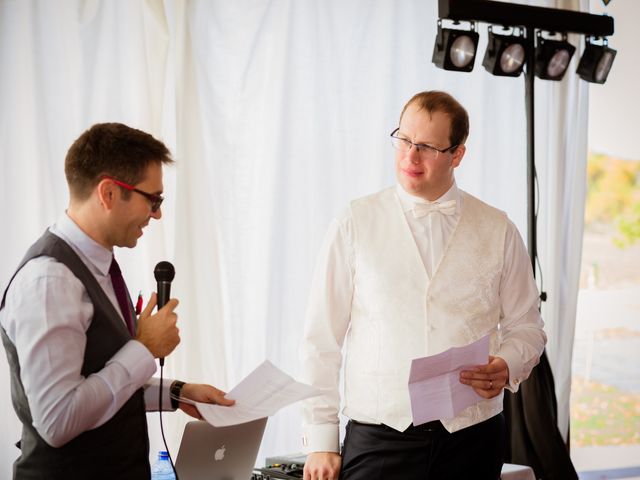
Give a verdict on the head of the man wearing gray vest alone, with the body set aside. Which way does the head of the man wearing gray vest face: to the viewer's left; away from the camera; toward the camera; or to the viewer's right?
to the viewer's right

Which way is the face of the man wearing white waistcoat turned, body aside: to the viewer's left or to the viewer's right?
to the viewer's left

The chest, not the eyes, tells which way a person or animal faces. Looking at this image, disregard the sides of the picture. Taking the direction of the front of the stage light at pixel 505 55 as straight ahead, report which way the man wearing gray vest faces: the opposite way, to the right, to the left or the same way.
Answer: to the left

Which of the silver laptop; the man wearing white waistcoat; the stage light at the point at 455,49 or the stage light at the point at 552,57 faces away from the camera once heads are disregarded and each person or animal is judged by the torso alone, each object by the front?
the silver laptop

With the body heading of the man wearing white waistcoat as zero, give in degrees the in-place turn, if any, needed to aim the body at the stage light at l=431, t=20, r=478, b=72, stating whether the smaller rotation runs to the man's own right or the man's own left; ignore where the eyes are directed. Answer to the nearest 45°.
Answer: approximately 180°

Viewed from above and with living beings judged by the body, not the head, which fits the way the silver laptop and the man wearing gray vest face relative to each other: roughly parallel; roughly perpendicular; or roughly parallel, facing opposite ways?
roughly perpendicular

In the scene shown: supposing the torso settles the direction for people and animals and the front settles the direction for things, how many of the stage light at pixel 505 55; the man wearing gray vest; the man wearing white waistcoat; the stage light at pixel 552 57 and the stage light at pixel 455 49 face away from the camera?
0

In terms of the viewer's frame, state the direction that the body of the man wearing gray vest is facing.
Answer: to the viewer's right

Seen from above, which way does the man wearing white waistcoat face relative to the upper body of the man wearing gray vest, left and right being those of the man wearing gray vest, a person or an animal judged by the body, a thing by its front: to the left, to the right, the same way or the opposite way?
to the right

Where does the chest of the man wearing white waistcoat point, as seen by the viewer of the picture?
toward the camera

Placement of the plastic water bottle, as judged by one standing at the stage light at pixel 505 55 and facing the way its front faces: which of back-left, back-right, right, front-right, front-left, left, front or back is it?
right

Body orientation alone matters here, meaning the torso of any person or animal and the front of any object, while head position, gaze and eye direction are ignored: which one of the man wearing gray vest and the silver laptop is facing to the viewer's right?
the man wearing gray vest

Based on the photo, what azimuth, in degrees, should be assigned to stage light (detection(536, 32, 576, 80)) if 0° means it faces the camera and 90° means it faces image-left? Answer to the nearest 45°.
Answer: approximately 315°

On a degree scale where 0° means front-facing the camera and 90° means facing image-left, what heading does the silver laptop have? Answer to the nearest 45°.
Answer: approximately 180°

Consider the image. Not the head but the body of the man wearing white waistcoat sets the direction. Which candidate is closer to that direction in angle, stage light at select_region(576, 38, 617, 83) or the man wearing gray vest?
the man wearing gray vest

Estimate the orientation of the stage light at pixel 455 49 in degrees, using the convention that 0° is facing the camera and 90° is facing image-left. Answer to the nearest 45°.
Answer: approximately 315°
